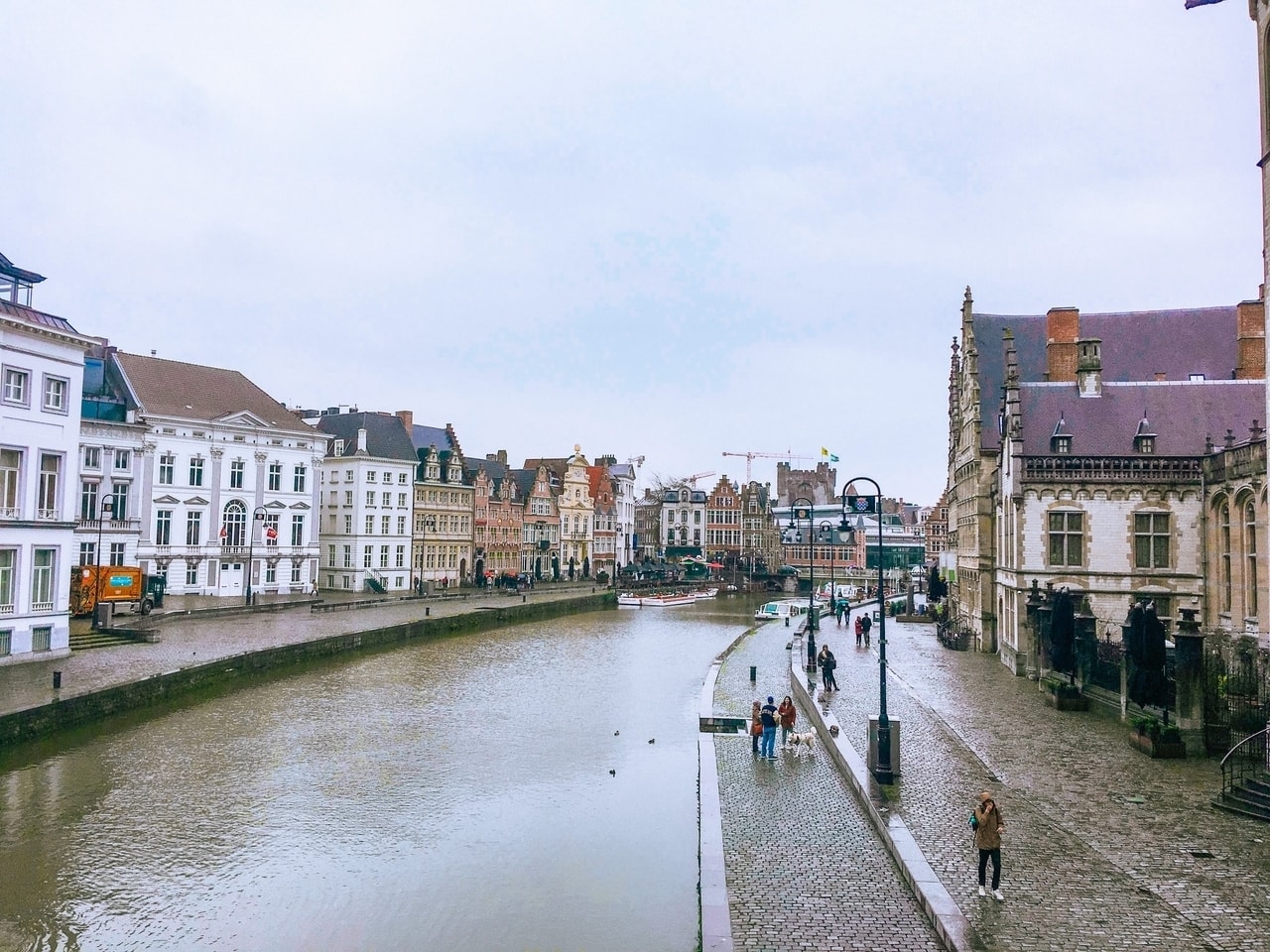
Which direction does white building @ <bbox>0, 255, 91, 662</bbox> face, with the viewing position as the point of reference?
facing the viewer and to the right of the viewer

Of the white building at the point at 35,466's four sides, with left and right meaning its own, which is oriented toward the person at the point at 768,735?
front

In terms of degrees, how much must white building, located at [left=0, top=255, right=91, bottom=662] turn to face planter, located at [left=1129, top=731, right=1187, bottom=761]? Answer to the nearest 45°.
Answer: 0° — it already faces it

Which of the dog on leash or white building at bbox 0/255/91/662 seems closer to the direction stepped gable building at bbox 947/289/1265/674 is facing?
the white building

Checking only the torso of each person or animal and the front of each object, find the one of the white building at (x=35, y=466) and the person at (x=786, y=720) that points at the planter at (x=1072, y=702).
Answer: the white building

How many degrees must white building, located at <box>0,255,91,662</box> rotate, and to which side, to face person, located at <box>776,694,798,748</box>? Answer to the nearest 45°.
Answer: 0° — it already faces them

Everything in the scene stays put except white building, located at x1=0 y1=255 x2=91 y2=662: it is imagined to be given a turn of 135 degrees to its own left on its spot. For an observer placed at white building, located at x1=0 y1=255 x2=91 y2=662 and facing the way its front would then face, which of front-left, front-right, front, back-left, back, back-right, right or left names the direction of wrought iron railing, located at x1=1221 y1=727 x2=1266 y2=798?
back-right

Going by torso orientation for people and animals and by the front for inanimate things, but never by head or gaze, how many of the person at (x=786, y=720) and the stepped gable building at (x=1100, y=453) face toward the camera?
1

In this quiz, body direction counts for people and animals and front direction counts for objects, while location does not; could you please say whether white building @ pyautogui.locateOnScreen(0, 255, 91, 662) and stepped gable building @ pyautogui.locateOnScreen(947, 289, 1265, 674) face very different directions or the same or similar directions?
very different directions

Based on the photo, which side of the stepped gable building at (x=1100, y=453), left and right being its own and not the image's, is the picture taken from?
left

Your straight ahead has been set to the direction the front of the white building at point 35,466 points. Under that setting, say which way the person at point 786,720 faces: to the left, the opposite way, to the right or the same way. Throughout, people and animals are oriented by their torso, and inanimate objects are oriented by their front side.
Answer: to the right
